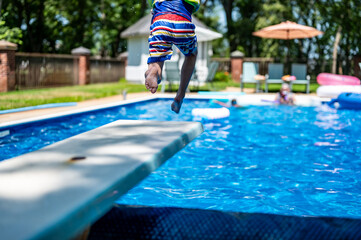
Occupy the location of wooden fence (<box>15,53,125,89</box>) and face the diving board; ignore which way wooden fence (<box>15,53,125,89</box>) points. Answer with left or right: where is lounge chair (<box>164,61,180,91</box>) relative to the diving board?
left

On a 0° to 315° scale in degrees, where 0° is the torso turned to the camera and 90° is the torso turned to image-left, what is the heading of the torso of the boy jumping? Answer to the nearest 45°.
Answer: approximately 180°

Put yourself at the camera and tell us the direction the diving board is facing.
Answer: facing away from the viewer and to the right of the viewer

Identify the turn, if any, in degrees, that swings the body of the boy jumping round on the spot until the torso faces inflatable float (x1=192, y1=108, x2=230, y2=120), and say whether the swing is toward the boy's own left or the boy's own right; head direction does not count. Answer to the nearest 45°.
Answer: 0° — they already face it
